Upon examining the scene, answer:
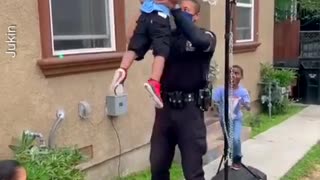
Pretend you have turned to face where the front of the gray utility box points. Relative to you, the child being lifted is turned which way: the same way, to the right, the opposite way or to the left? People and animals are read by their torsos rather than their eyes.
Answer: to the left

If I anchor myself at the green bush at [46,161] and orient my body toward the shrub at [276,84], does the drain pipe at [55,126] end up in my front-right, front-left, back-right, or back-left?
front-left

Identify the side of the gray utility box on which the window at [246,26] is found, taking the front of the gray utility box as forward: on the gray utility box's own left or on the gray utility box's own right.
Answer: on the gray utility box's own left

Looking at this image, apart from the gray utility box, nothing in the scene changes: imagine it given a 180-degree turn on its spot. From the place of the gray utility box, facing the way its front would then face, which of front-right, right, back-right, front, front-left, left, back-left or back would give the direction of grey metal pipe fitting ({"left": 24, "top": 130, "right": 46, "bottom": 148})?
left

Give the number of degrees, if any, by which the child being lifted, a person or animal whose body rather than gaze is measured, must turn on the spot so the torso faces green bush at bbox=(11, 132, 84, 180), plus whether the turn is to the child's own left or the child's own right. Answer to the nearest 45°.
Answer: approximately 90° to the child's own left

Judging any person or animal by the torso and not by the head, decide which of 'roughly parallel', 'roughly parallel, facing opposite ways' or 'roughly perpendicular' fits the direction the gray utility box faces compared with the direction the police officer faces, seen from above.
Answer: roughly perpendicular

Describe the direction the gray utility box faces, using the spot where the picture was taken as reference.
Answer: facing the viewer and to the right of the viewer

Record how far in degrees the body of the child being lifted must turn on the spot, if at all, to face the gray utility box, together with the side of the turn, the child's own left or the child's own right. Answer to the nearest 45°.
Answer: approximately 45° to the child's own left

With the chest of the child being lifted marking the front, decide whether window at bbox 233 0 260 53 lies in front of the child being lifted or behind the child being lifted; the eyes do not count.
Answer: in front

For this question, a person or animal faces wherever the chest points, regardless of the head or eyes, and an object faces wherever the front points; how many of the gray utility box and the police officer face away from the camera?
0

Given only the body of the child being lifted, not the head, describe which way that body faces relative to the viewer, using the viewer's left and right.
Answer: facing away from the viewer and to the right of the viewer

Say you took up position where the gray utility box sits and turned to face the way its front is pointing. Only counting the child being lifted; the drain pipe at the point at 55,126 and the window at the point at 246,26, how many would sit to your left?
1
